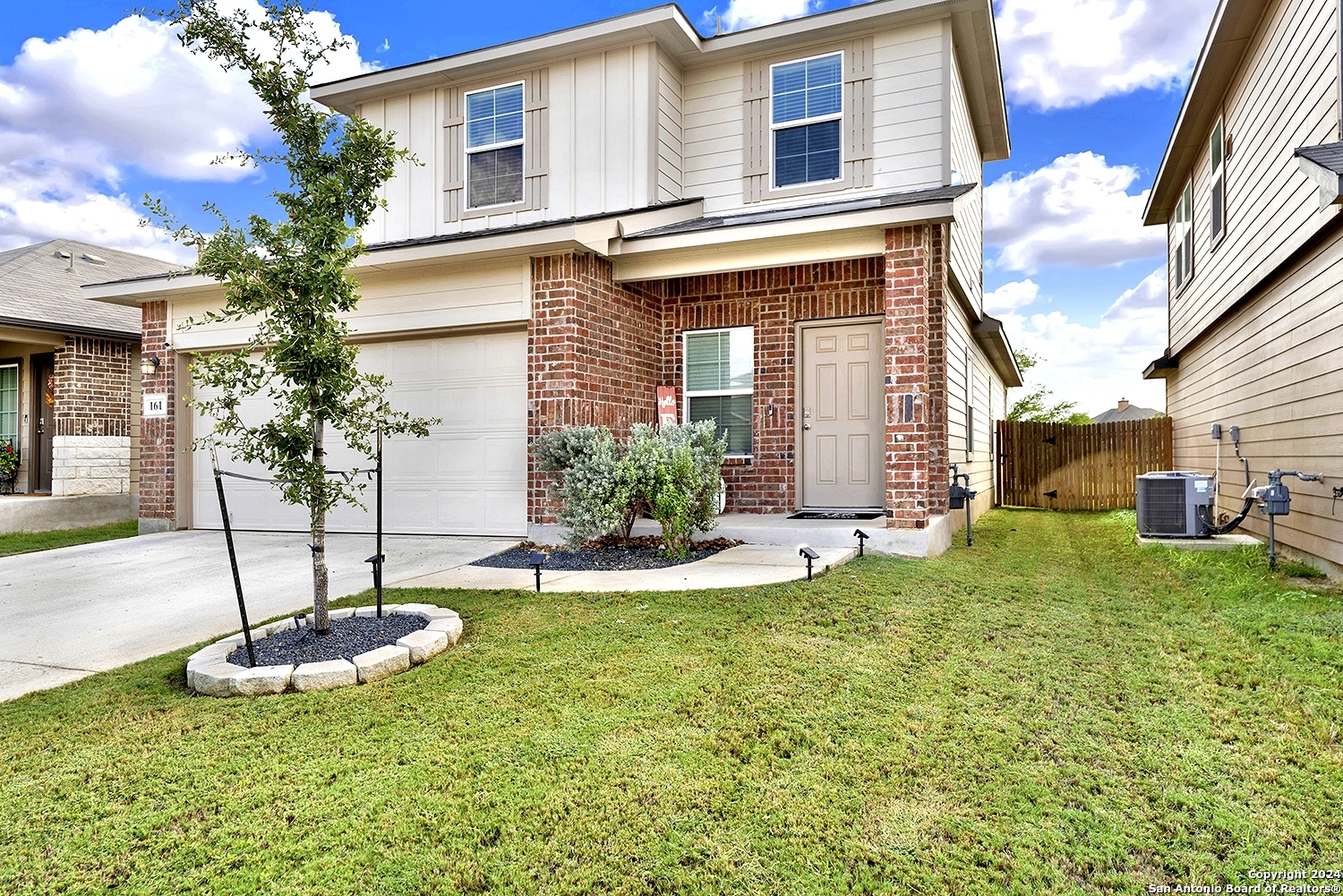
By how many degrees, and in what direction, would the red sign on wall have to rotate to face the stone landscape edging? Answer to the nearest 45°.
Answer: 0° — it already faces it

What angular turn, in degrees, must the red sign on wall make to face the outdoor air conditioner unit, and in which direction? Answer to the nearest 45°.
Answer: approximately 90° to its left

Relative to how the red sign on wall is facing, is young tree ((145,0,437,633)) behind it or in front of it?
in front

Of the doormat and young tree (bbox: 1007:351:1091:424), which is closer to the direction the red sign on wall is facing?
the doormat

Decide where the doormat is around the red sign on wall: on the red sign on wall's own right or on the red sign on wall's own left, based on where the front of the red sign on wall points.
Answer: on the red sign on wall's own left

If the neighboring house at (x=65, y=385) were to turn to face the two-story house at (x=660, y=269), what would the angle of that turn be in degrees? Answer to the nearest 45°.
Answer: approximately 90° to its left

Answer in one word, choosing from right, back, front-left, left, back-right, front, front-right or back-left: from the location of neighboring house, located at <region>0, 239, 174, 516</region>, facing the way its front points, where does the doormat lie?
left

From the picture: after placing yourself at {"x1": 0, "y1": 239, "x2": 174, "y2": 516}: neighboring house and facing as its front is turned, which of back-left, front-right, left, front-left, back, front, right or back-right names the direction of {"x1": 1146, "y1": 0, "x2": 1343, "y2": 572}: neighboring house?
left

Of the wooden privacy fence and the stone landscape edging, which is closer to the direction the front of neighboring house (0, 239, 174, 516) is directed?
the stone landscape edging

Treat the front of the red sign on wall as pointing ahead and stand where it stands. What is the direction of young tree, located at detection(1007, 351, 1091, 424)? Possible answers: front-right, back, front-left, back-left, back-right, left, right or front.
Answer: back-left
